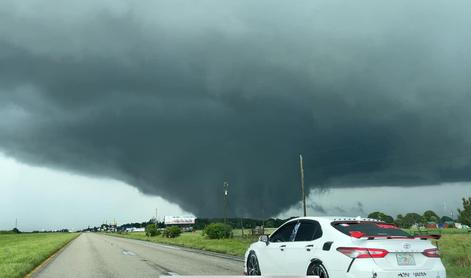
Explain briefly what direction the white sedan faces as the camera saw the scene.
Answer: facing away from the viewer and to the left of the viewer
